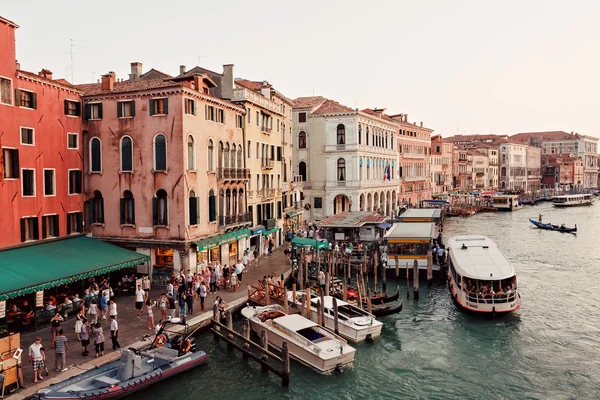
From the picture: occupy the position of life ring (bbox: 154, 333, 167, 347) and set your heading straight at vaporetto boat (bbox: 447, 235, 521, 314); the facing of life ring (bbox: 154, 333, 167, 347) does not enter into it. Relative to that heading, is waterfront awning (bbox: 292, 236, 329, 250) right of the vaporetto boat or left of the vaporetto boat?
left

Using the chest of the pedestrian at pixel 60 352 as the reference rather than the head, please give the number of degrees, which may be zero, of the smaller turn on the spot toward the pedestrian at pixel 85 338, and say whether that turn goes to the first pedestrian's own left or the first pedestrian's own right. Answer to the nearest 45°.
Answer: approximately 45° to the first pedestrian's own right

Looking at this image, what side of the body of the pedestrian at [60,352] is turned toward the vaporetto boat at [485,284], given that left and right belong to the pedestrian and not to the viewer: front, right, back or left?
right

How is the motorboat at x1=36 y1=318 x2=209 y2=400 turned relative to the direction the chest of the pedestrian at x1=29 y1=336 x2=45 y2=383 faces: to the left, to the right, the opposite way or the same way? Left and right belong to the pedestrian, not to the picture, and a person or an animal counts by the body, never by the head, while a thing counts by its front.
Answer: to the right

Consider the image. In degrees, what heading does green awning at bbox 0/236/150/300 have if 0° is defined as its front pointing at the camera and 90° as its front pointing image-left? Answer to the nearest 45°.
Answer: approximately 315°

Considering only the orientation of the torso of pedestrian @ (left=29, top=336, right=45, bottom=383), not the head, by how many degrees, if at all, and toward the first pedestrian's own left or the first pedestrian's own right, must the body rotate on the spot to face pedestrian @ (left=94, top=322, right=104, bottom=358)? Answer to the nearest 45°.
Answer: approximately 90° to the first pedestrian's own left

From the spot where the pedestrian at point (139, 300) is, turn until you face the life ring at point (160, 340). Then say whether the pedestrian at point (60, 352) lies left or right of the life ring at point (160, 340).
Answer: right

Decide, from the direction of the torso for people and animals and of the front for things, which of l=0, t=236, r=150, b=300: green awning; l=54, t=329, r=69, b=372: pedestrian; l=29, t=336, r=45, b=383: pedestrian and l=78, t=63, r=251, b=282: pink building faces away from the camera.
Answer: l=54, t=329, r=69, b=372: pedestrian

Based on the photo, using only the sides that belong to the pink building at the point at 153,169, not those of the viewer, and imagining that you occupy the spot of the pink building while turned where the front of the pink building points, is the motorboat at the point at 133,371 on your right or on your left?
on your right

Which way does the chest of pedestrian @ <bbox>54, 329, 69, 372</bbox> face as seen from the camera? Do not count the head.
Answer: away from the camera

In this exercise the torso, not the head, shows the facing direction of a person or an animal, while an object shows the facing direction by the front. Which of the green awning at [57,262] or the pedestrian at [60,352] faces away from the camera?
the pedestrian

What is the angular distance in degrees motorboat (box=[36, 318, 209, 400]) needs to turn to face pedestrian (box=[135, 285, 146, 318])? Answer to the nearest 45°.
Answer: approximately 135° to its right

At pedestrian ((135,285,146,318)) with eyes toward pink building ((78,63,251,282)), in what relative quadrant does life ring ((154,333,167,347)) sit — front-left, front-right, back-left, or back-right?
back-right
